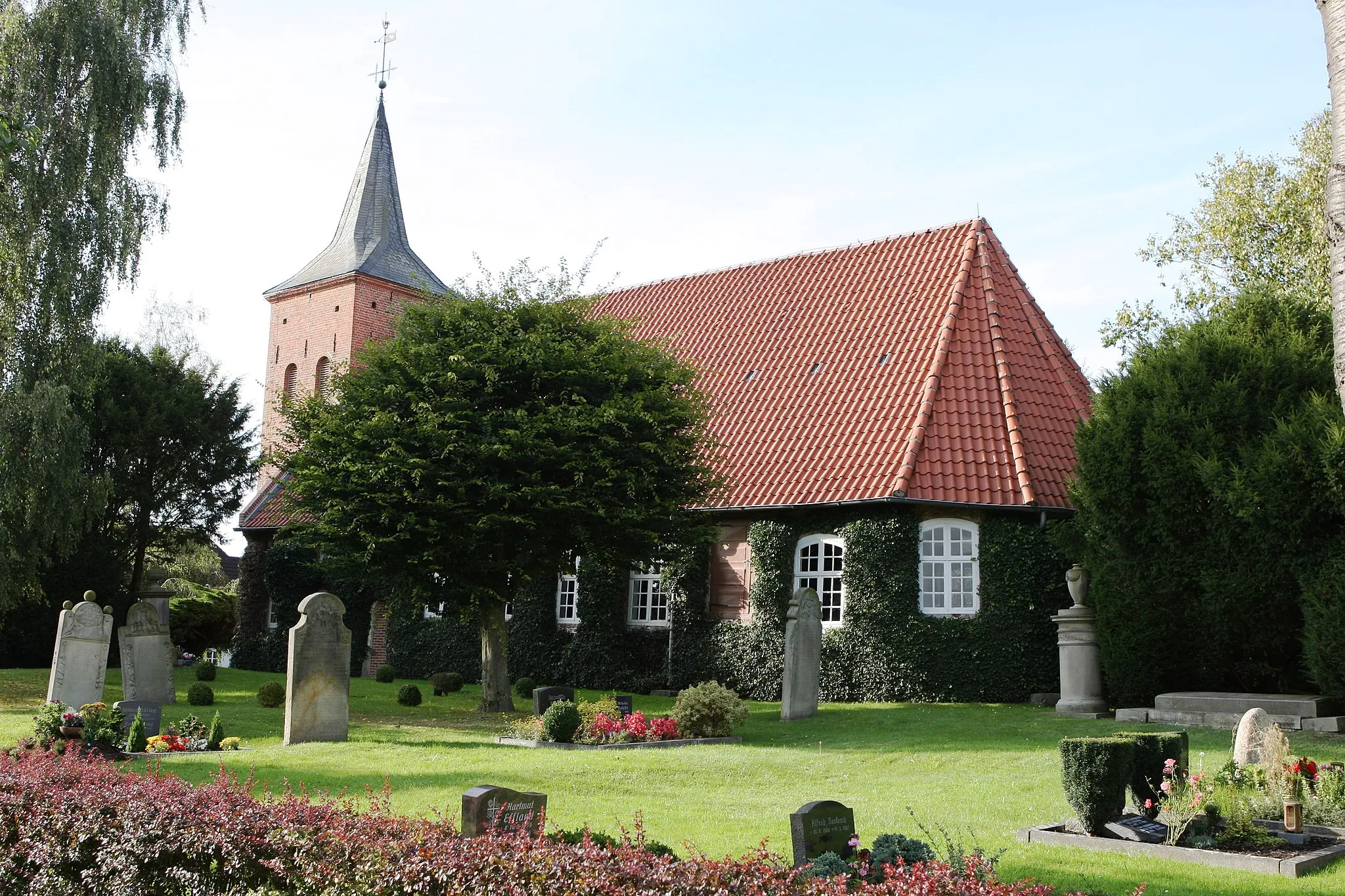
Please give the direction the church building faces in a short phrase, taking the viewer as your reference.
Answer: facing away from the viewer and to the left of the viewer

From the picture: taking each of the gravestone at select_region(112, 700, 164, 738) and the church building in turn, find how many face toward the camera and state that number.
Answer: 1

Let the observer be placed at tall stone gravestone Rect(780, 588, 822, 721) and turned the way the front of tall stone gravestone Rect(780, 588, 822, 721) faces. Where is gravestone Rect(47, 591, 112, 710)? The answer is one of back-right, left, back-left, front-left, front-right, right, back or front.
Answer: back-right

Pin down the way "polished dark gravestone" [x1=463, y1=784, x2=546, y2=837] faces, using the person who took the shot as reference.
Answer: facing the viewer and to the right of the viewer

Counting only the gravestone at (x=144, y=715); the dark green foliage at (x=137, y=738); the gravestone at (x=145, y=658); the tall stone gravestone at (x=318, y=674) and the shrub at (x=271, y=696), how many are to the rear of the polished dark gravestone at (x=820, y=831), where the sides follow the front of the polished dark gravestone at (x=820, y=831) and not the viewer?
5

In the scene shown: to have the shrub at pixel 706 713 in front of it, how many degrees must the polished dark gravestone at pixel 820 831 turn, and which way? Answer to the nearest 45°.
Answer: approximately 135° to its left

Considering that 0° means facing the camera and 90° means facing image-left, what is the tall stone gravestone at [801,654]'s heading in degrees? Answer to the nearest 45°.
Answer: approximately 315°

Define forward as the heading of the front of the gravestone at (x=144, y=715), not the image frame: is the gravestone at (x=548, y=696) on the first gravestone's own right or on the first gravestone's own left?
on the first gravestone's own left

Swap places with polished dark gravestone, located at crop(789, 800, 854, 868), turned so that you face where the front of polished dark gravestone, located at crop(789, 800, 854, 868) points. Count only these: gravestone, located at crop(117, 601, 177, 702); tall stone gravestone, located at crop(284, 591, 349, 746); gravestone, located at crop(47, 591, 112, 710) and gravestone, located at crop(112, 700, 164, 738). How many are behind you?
4

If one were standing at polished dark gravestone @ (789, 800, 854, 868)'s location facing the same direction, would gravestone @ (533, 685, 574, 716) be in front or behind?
behind

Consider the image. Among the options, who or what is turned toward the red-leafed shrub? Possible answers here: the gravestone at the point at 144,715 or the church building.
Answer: the gravestone

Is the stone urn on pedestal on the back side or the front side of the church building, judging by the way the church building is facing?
on the back side
